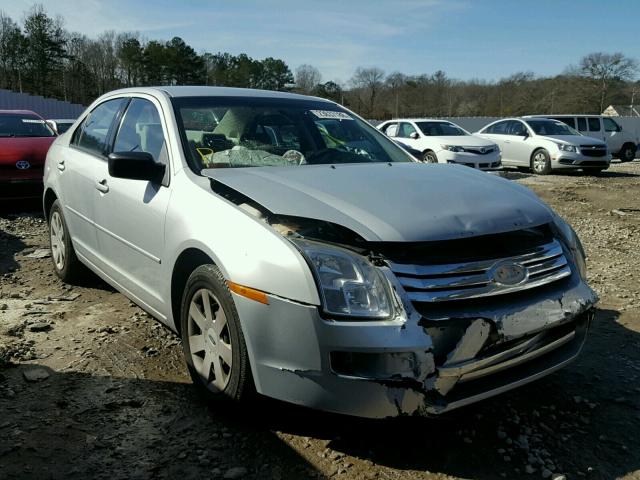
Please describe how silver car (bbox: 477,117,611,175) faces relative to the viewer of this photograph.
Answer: facing the viewer and to the right of the viewer

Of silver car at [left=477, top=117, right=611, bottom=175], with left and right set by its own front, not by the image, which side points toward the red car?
right

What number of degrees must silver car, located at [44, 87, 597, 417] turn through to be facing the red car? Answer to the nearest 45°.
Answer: approximately 180°

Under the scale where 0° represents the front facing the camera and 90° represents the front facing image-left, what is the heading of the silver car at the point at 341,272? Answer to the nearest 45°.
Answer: approximately 315°

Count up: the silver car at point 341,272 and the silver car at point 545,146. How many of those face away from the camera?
0

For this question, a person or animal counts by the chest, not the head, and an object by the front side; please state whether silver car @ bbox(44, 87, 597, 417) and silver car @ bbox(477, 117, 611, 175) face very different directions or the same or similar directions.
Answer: same or similar directions

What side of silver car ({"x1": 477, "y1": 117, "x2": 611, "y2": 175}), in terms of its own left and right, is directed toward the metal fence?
back

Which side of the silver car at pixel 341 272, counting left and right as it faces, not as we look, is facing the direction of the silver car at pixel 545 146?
left

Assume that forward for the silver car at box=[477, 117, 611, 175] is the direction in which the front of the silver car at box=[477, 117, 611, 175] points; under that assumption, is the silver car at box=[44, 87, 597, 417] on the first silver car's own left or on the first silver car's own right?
on the first silver car's own right
